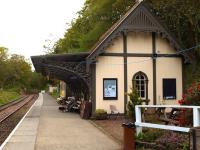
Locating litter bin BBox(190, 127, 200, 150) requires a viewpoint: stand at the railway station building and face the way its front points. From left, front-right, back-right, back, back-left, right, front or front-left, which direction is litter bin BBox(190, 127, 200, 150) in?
left

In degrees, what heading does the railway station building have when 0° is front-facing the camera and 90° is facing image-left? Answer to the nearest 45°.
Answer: approximately 90°

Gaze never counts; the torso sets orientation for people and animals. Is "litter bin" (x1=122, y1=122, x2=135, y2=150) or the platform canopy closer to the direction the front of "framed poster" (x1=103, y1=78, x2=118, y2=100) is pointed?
the litter bin

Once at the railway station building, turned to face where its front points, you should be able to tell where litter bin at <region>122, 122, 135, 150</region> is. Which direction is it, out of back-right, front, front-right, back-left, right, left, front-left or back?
left

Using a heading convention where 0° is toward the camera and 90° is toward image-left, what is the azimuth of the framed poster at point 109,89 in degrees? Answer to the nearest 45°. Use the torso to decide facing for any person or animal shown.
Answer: approximately 0°

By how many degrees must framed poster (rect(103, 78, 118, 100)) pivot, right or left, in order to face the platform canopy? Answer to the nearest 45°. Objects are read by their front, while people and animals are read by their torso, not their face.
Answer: approximately 90° to its right

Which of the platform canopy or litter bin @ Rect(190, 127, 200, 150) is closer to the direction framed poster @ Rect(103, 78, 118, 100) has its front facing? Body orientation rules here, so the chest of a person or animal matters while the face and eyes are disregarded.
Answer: the litter bin

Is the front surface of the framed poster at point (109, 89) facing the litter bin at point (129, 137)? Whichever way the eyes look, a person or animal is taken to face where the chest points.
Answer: yes
